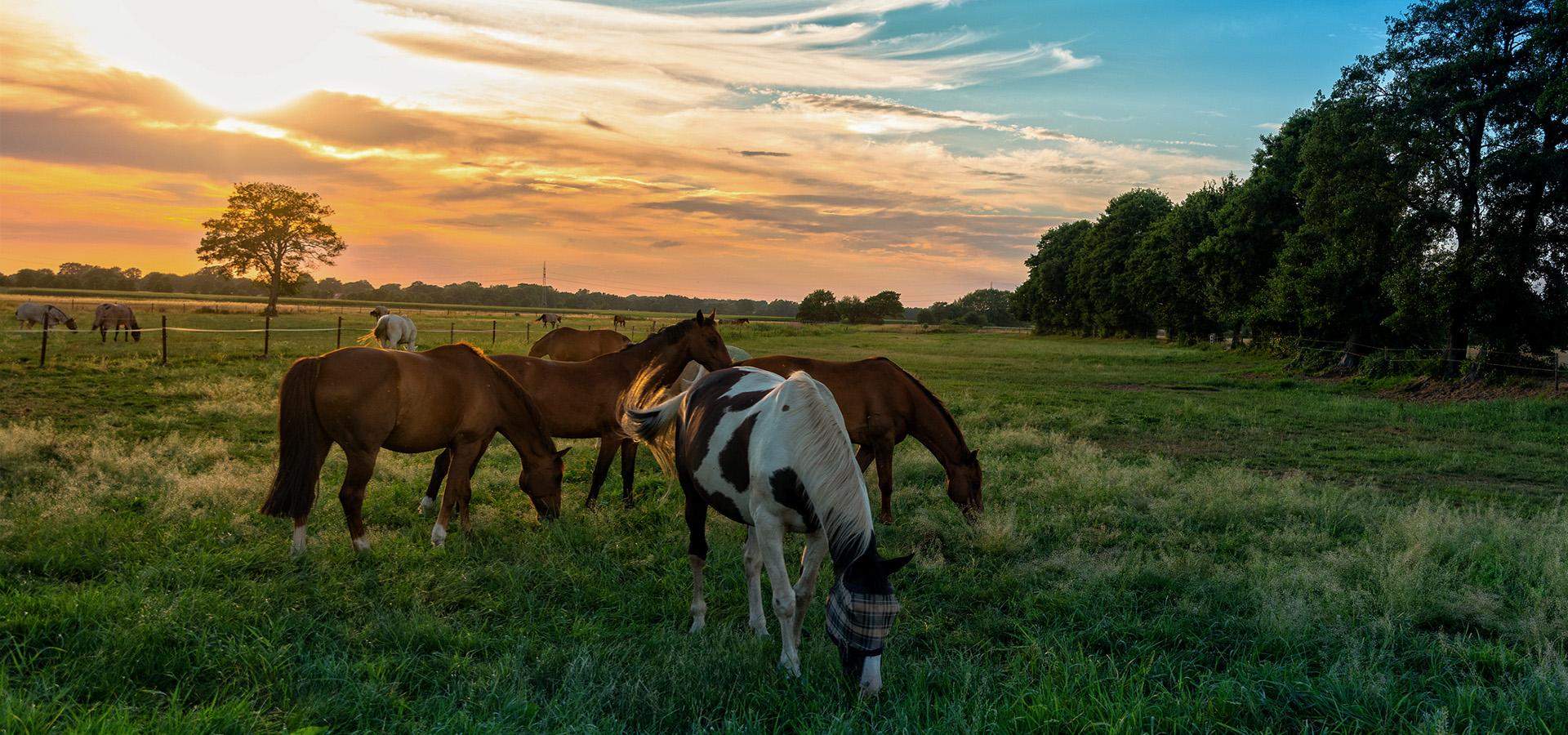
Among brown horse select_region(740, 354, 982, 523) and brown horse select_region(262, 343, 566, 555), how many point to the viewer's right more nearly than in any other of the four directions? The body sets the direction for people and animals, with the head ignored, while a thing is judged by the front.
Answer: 2

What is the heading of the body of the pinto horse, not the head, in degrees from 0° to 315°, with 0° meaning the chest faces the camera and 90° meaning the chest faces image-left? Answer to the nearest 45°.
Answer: approximately 315°

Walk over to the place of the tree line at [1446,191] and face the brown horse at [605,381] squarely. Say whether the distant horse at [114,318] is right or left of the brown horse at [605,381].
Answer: right

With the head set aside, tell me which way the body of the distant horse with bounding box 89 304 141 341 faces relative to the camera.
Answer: to the viewer's right

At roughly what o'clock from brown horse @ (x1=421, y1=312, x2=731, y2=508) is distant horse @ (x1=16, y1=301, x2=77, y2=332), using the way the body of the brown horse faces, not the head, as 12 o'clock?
The distant horse is roughly at 8 o'clock from the brown horse.

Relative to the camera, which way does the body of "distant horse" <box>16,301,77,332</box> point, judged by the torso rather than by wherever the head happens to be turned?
to the viewer's right

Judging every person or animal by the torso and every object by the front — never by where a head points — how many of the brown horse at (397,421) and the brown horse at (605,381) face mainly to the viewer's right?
2

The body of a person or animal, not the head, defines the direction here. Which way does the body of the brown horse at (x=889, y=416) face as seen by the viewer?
to the viewer's right

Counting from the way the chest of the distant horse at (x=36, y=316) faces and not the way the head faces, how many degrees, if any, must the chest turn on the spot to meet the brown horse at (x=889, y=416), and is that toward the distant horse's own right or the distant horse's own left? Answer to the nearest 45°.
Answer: approximately 90° to the distant horse's own right

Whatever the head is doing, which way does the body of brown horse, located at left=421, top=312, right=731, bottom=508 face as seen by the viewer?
to the viewer's right

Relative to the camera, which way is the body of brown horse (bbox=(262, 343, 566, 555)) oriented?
to the viewer's right
